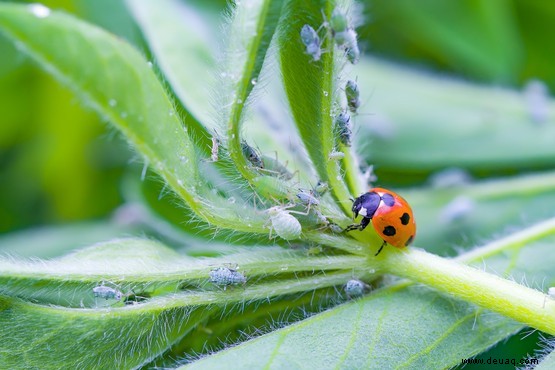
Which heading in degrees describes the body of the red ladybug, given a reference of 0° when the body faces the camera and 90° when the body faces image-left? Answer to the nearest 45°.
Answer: approximately 90°
